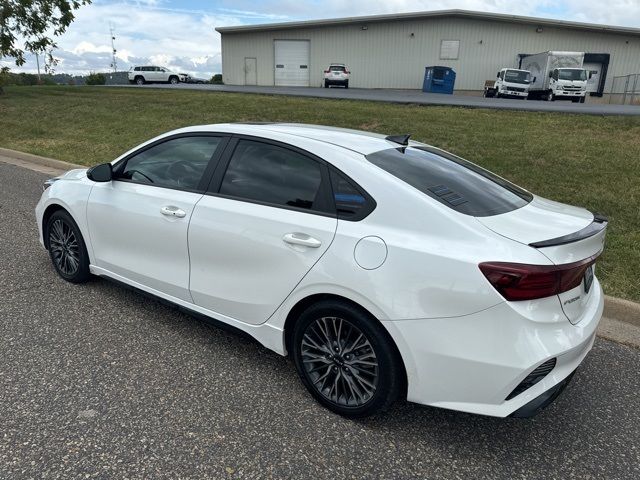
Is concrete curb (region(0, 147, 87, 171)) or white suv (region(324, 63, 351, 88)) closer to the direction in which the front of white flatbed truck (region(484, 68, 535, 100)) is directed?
the concrete curb

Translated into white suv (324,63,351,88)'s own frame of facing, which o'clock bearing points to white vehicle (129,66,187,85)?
The white vehicle is roughly at 10 o'clock from the white suv.

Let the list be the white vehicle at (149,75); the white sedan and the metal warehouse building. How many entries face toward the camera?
1

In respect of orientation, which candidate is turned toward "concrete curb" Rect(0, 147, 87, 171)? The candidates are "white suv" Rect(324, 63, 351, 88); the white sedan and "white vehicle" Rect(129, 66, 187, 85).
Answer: the white sedan

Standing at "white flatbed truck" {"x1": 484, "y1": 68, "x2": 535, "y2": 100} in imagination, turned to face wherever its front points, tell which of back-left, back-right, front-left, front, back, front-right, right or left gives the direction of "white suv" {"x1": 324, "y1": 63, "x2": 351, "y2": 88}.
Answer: back-right

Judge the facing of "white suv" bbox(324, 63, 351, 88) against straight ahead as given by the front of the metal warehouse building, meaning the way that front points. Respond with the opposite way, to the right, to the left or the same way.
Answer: the opposite way

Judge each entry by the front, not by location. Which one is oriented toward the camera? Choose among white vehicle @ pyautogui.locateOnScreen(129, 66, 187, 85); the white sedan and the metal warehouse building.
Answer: the metal warehouse building

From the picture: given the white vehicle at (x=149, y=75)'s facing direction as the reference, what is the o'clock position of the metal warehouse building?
The metal warehouse building is roughly at 1 o'clock from the white vehicle.

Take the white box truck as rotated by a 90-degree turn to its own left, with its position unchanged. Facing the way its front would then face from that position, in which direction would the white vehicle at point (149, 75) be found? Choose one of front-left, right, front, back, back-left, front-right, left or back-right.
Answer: back-left

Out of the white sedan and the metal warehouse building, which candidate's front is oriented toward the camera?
the metal warehouse building

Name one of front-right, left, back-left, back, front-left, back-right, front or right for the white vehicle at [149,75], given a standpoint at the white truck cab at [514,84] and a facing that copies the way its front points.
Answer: back-right

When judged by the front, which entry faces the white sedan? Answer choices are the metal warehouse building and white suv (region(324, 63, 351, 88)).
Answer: the metal warehouse building

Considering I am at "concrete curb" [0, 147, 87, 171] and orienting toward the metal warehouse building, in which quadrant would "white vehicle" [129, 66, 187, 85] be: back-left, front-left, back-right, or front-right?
front-left

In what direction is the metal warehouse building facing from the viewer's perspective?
toward the camera

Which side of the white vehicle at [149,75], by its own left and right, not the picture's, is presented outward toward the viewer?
right

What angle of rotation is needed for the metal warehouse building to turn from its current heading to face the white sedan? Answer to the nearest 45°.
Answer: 0° — it already faces it

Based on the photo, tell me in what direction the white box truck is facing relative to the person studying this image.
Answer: facing the viewer and to the right of the viewer

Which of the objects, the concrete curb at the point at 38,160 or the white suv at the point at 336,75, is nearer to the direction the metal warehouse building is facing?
the concrete curb

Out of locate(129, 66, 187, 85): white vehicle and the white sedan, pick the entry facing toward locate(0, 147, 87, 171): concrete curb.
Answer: the white sedan

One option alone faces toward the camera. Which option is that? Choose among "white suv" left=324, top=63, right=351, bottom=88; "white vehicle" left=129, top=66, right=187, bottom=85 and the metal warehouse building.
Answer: the metal warehouse building

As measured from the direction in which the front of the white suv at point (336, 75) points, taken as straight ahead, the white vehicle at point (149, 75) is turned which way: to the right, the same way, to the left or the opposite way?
to the right
